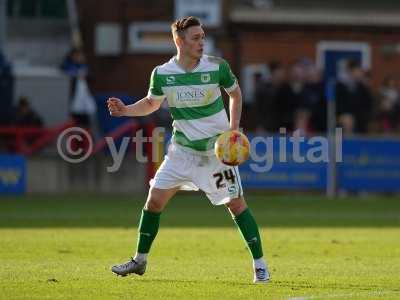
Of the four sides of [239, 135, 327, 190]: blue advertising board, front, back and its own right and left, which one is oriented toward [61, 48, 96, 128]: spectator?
right

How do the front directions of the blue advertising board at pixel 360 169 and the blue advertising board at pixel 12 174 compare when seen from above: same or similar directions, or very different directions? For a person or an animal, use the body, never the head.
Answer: same or similar directions

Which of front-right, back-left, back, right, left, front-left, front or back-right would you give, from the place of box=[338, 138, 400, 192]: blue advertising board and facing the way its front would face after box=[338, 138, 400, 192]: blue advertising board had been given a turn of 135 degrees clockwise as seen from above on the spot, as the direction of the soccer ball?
back-left

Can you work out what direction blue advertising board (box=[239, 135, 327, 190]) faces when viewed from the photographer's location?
facing the viewer

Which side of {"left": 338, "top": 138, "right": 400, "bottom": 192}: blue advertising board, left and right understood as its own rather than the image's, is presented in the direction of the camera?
front

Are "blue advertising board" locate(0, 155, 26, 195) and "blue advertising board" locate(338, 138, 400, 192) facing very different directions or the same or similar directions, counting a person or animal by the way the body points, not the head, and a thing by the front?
same or similar directions

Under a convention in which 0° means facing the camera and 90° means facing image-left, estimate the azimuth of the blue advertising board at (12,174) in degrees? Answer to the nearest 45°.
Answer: approximately 0°

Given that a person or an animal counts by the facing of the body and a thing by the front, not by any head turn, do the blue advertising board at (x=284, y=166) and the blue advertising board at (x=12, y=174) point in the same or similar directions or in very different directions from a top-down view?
same or similar directions

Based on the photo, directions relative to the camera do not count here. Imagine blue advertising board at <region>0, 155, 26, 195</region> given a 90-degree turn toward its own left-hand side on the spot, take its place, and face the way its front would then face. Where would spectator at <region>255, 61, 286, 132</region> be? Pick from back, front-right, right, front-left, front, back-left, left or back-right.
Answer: front

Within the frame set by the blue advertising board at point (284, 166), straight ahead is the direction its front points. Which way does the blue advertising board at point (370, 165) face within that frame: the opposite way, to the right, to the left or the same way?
the same way

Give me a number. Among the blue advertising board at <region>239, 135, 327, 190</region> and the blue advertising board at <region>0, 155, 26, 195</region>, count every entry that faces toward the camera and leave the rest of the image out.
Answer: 2

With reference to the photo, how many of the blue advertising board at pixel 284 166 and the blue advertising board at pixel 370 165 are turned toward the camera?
2

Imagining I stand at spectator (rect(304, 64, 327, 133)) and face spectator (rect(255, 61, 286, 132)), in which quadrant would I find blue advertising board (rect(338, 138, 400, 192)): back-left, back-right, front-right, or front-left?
back-left

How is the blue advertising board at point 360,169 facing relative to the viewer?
toward the camera

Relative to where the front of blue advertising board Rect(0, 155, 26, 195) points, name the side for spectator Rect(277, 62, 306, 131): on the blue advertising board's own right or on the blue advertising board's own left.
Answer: on the blue advertising board's own left

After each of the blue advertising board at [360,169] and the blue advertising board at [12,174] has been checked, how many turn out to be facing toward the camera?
2
